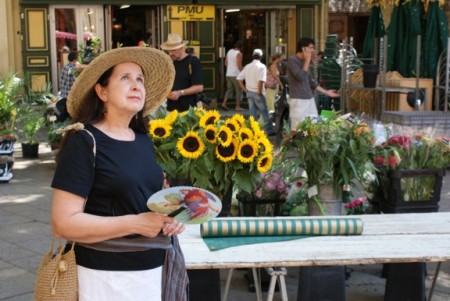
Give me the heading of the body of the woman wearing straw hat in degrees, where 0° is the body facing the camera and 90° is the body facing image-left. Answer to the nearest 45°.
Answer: approximately 315°

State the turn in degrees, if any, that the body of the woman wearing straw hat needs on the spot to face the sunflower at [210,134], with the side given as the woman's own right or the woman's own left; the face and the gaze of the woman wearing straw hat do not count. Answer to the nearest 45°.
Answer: approximately 135° to the woman's own left

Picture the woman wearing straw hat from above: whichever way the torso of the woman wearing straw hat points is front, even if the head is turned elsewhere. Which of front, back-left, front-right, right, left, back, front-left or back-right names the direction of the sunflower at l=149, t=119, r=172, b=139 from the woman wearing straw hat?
back-left

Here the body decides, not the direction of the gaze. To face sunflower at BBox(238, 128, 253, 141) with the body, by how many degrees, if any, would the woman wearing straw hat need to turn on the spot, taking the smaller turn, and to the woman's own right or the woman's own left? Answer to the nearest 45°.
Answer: approximately 90° to the woman's own left

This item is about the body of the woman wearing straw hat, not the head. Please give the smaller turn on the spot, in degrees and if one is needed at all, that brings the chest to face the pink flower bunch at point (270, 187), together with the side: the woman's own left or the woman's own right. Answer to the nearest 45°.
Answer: approximately 90° to the woman's own left

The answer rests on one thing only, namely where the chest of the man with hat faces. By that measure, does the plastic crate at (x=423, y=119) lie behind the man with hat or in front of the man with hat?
behind

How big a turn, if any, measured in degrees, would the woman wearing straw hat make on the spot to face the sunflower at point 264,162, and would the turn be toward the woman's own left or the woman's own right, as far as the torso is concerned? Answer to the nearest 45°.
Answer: approximately 90° to the woman's own left

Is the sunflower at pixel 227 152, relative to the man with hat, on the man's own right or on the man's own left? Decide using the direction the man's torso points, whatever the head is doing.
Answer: on the man's own left
